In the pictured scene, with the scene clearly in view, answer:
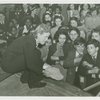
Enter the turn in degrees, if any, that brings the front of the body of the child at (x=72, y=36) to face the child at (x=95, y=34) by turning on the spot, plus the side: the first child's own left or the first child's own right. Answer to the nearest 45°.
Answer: approximately 90° to the first child's own left

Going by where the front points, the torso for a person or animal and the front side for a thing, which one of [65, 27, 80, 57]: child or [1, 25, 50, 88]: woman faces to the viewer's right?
the woman

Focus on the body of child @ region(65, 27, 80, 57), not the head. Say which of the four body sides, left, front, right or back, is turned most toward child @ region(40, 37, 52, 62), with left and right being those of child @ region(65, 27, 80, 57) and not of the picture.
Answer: right

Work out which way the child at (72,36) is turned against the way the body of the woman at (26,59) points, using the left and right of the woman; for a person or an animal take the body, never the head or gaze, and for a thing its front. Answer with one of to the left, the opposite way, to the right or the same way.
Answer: to the right

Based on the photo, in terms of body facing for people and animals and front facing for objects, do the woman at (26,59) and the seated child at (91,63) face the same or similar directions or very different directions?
very different directions

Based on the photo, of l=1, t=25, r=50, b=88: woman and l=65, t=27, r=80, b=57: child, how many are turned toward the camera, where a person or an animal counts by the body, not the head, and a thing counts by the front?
1

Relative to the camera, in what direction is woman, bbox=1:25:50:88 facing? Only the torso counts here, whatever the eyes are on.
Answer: to the viewer's right
